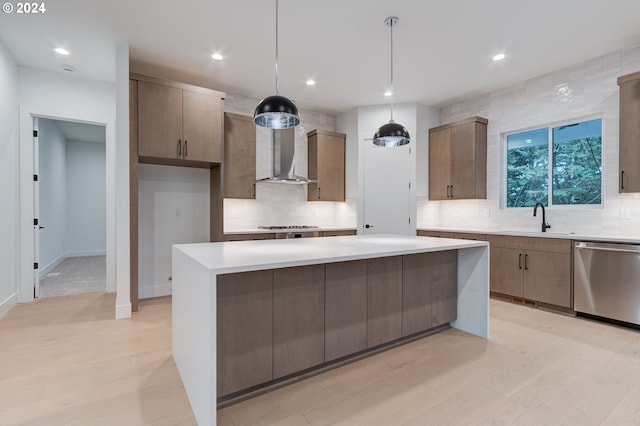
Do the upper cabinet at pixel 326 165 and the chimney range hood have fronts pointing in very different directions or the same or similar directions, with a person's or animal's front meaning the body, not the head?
same or similar directions

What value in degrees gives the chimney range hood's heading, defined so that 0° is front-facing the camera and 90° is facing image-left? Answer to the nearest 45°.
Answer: approximately 315°

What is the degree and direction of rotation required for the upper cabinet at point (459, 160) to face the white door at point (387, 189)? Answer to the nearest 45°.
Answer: approximately 45° to its right

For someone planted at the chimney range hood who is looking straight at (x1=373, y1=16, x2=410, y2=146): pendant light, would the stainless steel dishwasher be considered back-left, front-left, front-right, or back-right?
front-left

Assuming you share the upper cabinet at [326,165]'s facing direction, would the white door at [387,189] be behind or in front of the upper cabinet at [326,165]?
in front

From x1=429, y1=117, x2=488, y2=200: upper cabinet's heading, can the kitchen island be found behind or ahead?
ahead

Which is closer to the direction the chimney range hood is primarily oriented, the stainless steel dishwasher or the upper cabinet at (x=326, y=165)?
the stainless steel dishwasher

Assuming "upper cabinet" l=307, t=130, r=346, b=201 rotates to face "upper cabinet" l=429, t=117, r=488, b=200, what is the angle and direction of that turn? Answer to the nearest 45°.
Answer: approximately 45° to its left

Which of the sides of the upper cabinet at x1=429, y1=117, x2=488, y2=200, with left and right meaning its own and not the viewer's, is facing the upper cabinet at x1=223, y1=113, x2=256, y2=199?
front

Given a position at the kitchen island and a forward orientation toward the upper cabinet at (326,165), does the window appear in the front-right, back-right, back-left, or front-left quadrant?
front-right

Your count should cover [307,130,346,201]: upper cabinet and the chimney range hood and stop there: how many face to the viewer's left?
0

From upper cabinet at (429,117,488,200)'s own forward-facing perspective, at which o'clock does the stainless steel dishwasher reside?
The stainless steel dishwasher is roughly at 9 o'clock from the upper cabinet.
